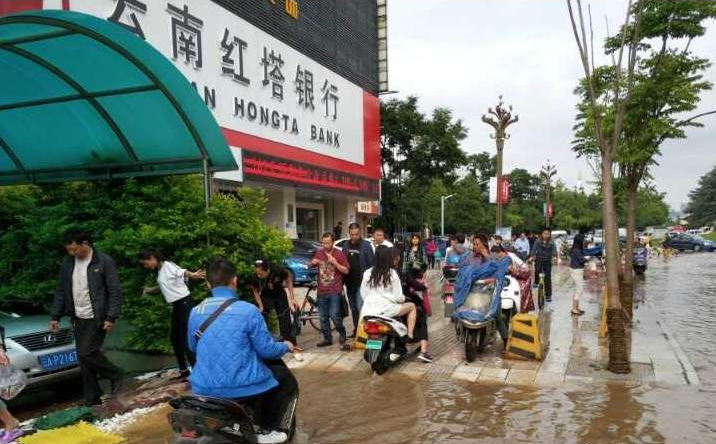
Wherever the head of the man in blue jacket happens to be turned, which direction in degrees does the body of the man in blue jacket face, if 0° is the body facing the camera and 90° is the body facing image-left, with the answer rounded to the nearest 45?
approximately 225°

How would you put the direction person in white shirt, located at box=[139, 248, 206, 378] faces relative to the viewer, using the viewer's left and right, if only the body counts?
facing the viewer and to the left of the viewer

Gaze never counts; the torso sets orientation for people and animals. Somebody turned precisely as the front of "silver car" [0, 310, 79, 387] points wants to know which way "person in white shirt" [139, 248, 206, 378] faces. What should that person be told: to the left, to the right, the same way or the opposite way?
to the right

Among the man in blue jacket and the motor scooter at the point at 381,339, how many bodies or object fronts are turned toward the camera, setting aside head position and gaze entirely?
0

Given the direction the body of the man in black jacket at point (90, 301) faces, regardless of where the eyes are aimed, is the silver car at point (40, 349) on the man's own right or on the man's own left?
on the man's own right

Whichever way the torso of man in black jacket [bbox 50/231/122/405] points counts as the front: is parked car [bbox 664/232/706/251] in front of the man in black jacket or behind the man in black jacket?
behind

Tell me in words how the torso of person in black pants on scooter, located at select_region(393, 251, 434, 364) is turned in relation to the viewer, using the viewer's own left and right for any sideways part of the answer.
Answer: facing the viewer and to the right of the viewer

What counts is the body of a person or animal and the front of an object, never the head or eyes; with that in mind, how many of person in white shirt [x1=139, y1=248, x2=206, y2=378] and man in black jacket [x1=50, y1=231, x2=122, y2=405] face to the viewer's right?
0

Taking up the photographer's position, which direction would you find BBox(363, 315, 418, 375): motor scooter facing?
facing away from the viewer and to the right of the viewer

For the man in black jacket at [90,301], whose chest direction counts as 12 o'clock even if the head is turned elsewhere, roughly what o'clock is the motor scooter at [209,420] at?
The motor scooter is roughly at 10 o'clock from the man in black jacket.

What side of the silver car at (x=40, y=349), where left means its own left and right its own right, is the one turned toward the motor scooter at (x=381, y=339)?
front

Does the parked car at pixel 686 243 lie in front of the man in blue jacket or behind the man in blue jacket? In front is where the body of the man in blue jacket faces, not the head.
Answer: in front

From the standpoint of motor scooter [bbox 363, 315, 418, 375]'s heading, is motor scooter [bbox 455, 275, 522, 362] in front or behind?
in front
